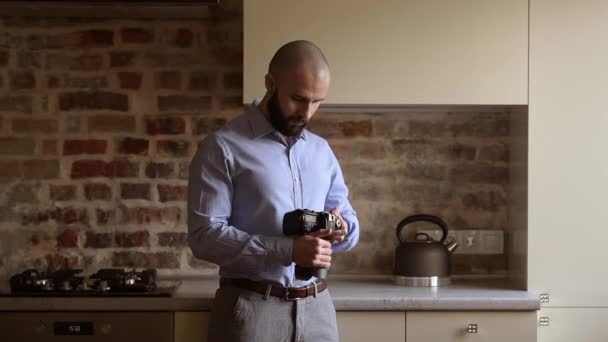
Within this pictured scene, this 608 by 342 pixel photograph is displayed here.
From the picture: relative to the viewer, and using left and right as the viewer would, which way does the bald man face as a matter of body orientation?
facing the viewer and to the right of the viewer

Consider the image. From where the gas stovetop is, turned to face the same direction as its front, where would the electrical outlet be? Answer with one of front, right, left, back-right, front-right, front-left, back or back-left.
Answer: left

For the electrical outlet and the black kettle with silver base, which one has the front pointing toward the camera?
the electrical outlet

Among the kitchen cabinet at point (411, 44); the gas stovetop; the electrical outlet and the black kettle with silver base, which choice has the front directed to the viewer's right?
the black kettle with silver base

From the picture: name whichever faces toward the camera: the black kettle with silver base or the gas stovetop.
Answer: the gas stovetop

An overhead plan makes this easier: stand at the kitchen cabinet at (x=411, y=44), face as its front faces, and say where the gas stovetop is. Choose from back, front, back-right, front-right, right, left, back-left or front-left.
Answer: right

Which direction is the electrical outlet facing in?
toward the camera

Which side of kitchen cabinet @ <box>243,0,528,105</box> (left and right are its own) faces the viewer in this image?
front

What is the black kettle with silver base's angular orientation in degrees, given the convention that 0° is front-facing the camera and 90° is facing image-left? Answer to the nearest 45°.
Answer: approximately 270°

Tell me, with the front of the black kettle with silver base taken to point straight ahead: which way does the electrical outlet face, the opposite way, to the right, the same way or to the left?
to the right
